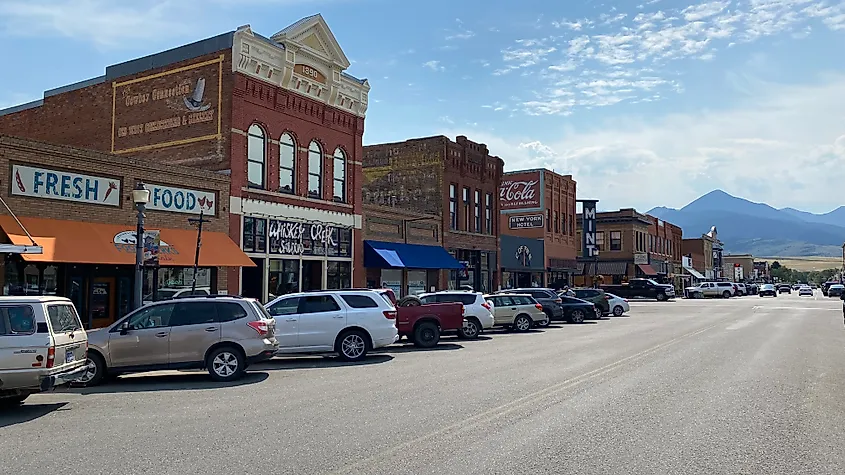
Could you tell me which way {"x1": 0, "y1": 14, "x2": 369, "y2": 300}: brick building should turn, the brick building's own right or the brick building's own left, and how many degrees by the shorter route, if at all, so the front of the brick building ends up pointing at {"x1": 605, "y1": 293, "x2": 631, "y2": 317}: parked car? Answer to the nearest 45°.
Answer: approximately 45° to the brick building's own left

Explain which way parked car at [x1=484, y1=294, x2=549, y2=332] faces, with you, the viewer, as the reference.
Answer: facing to the left of the viewer

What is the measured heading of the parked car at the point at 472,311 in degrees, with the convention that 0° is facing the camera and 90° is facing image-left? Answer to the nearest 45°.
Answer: approximately 90°

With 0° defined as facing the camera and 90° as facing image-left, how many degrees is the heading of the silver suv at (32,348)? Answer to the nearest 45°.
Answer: approximately 135°

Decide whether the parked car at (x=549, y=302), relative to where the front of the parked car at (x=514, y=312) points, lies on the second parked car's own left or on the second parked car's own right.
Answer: on the second parked car's own right

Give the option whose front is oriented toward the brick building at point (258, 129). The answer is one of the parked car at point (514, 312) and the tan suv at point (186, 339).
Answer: the parked car

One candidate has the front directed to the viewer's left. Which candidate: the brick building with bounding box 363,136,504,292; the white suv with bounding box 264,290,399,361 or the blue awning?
the white suv
